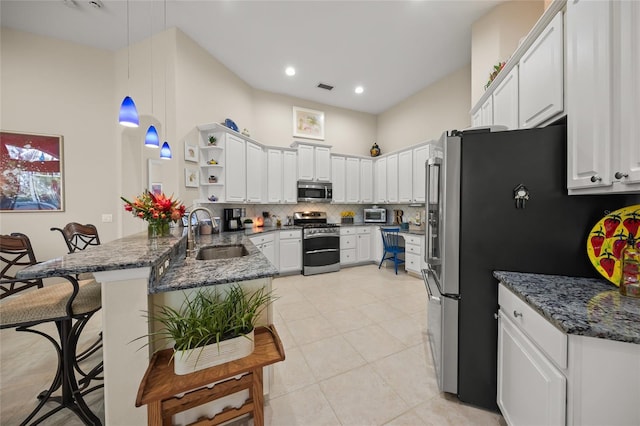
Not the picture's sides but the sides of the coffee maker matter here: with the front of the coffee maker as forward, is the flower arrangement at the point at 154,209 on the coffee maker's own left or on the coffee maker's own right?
on the coffee maker's own right

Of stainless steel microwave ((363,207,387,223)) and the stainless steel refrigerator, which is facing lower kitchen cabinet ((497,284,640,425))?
the stainless steel microwave

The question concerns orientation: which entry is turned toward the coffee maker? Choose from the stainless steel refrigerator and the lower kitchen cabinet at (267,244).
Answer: the stainless steel refrigerator

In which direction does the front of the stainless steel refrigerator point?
to the viewer's left

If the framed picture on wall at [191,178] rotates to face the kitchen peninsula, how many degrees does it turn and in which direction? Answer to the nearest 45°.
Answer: approximately 45° to its right

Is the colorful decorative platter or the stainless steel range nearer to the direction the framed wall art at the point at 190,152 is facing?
the colorful decorative platter

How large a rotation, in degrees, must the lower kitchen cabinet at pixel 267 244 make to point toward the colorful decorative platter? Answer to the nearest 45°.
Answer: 0° — it already faces it

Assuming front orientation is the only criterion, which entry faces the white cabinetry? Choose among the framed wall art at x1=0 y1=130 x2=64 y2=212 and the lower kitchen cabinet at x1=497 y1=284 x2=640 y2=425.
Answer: the framed wall art

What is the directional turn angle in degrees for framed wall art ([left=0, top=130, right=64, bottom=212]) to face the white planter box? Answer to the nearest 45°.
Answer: approximately 45° to its right

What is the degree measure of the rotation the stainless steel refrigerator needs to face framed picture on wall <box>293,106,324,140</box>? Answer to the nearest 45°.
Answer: approximately 45° to its right

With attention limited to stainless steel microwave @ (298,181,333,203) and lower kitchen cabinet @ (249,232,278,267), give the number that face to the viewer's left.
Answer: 0

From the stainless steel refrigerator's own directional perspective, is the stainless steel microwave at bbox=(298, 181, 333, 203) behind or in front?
in front

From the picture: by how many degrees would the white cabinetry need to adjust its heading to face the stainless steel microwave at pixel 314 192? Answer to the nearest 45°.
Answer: approximately 45° to its right

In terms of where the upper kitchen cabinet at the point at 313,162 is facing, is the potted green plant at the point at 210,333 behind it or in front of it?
in front

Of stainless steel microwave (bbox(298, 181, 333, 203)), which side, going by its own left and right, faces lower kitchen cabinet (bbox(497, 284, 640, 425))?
front
